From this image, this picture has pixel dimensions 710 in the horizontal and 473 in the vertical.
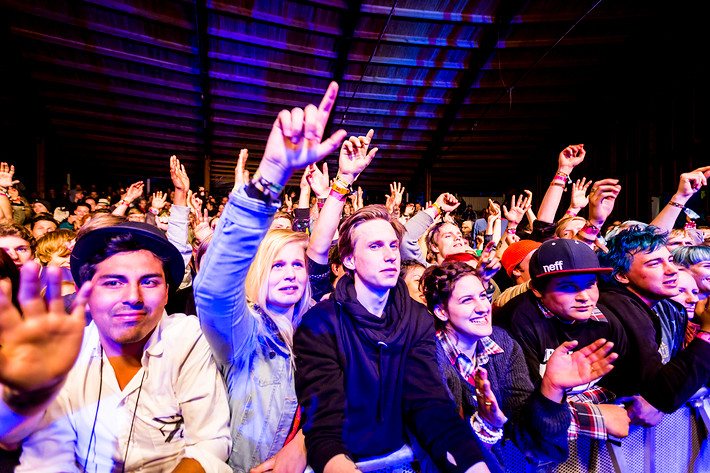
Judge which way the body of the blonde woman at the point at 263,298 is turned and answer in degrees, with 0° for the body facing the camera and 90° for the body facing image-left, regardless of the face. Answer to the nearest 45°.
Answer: approximately 315°

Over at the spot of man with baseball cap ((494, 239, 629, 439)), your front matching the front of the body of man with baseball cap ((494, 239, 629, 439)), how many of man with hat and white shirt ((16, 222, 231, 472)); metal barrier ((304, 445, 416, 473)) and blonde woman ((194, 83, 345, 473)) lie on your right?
3

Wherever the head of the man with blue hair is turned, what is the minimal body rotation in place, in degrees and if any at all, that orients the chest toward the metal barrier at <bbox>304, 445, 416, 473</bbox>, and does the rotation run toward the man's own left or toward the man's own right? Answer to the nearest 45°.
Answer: approximately 90° to the man's own right

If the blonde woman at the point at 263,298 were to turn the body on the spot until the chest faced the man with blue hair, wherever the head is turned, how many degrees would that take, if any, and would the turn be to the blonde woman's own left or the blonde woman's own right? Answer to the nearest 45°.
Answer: approximately 45° to the blonde woman's own left

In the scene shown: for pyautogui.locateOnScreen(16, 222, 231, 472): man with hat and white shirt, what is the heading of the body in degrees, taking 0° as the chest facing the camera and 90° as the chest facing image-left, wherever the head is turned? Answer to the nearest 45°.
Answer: approximately 0°

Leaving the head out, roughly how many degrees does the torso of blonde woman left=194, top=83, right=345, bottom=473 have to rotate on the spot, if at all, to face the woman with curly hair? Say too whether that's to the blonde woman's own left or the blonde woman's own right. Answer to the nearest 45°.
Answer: approximately 45° to the blonde woman's own left

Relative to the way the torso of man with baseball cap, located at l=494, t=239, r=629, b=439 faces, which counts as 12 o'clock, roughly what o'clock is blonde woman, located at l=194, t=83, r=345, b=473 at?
The blonde woman is roughly at 3 o'clock from the man with baseball cap.

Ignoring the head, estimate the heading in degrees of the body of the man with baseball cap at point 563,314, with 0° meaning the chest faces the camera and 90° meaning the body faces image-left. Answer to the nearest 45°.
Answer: approximately 315°
